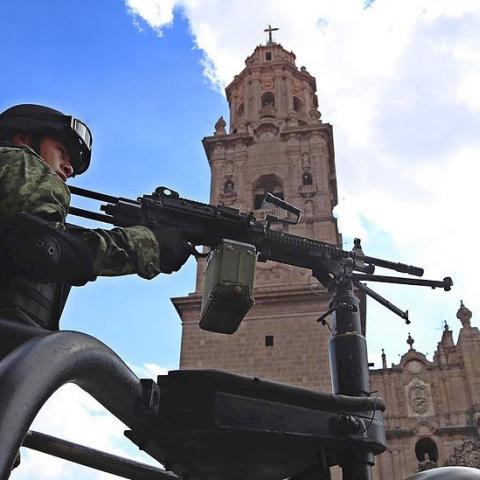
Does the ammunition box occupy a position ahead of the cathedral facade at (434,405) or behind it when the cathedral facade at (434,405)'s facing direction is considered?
ahead

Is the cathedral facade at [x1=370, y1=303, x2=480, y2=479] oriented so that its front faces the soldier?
yes

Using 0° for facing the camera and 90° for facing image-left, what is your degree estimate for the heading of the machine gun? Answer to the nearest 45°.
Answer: approximately 270°

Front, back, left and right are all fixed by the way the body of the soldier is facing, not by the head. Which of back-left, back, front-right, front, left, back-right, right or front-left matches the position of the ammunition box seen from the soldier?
front-left

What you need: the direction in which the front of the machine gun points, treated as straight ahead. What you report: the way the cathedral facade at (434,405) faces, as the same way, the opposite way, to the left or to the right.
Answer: to the right

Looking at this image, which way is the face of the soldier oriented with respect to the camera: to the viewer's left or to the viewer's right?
to the viewer's right

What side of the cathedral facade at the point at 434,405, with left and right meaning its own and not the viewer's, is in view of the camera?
front

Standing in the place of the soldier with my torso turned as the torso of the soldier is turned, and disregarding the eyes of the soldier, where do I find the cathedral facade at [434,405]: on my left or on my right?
on my left

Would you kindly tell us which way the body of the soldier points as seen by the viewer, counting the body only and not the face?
to the viewer's right

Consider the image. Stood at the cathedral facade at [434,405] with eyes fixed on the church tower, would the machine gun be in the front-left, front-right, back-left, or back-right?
front-left

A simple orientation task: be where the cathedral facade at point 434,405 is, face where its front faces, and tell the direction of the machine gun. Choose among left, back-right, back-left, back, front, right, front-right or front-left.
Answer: front

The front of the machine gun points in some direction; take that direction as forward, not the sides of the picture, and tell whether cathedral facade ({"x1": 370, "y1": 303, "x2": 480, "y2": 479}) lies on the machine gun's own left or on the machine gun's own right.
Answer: on the machine gun's own left

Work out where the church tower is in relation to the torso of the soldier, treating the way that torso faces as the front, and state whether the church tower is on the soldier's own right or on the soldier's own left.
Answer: on the soldier's own left
